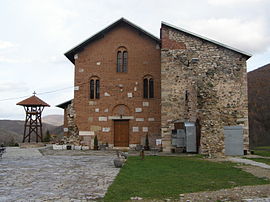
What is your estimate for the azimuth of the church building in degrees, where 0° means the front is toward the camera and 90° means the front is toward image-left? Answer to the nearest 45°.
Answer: approximately 0°
